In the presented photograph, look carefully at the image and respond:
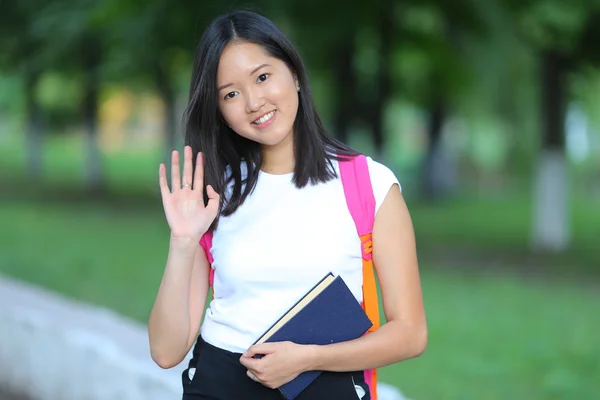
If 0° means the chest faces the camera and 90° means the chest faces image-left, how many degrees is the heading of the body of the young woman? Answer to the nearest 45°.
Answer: approximately 0°

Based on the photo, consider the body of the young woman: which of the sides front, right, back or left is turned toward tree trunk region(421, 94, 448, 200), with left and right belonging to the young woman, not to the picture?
back

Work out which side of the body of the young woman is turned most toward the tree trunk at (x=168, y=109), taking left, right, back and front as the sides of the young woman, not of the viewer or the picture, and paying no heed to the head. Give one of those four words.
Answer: back

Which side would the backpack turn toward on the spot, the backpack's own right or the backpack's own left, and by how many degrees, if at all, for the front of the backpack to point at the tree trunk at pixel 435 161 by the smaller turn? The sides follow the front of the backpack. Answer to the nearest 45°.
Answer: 0° — it already faces it

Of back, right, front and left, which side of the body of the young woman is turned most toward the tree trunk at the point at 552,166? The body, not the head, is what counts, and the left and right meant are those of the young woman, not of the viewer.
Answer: back

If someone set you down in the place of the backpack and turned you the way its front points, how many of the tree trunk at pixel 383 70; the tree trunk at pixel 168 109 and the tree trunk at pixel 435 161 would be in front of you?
3

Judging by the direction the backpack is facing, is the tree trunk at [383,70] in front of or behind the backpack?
in front

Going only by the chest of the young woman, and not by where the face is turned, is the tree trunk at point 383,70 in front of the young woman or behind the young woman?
behind

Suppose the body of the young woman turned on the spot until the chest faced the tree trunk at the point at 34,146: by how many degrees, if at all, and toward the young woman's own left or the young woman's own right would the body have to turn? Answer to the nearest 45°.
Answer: approximately 180°

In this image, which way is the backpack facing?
away from the camera

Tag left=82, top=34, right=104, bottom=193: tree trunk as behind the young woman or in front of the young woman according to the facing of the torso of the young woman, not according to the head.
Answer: behind
